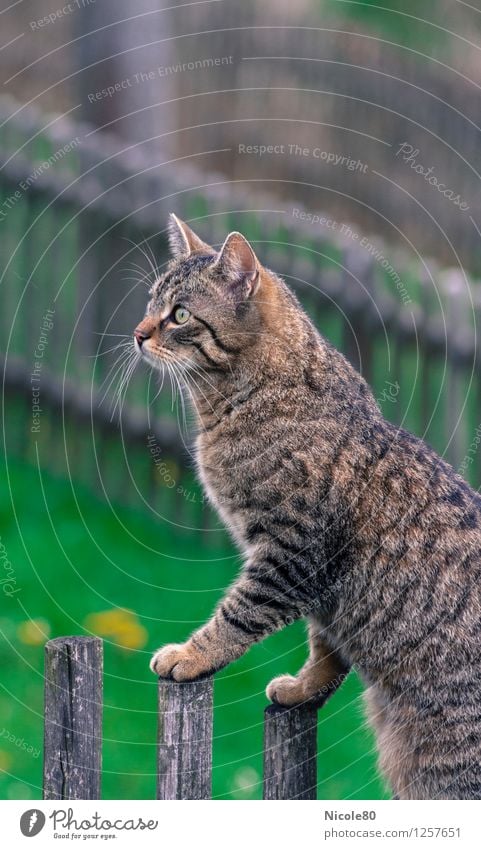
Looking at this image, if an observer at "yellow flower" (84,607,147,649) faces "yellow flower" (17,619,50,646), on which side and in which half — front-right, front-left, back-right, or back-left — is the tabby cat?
back-left

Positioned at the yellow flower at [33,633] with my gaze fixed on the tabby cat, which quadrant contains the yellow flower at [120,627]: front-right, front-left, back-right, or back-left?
front-left

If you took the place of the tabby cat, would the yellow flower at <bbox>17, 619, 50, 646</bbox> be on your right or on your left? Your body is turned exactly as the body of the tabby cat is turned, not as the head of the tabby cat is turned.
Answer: on your right

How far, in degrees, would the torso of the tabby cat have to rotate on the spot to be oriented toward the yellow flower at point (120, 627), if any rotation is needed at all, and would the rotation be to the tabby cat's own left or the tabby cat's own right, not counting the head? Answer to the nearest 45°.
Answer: approximately 45° to the tabby cat's own right

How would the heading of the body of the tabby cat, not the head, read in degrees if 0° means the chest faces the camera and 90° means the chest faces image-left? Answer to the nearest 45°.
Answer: approximately 90°
